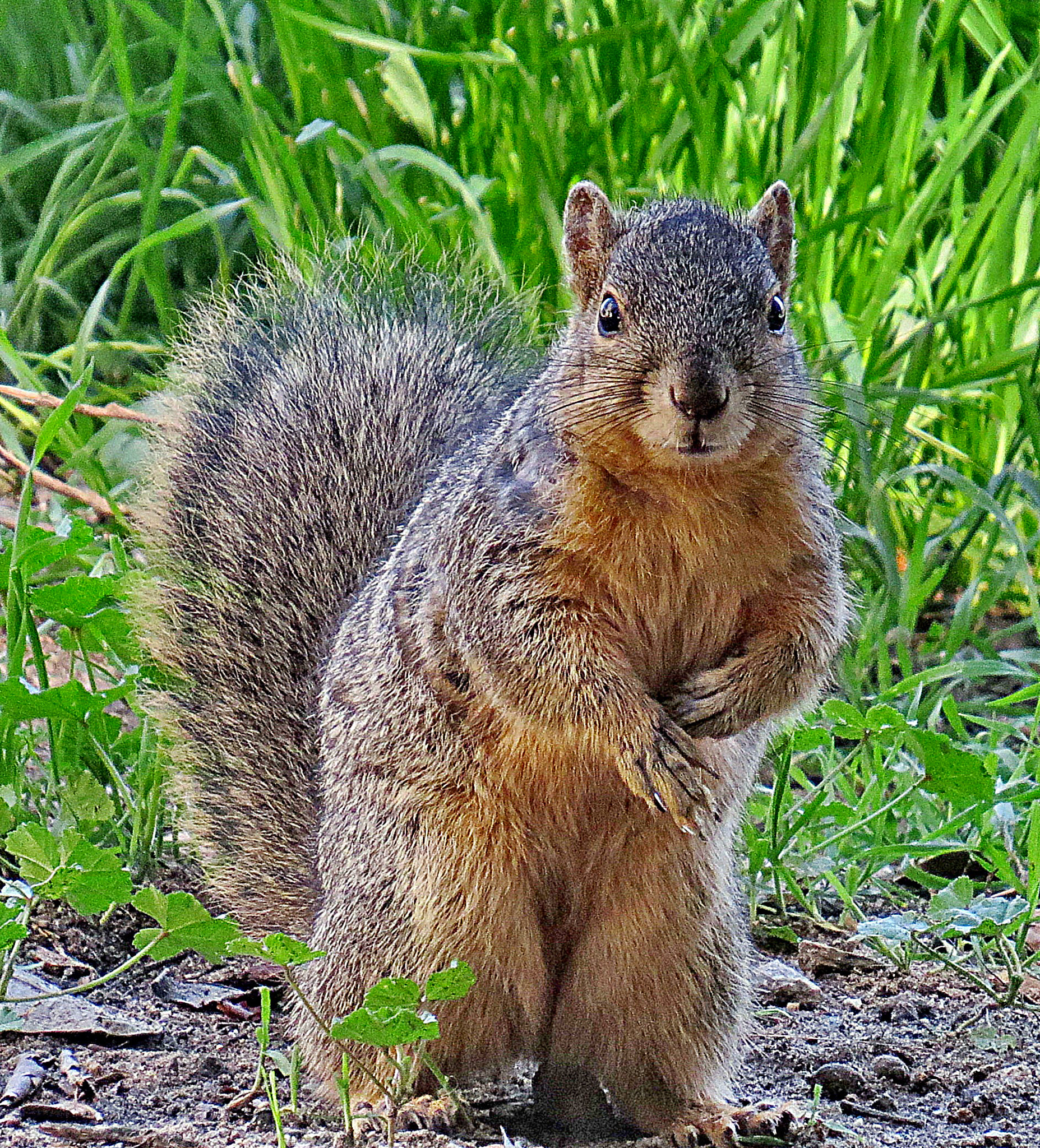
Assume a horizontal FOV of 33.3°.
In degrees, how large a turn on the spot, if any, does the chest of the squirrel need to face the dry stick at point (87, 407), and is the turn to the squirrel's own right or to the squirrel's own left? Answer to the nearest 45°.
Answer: approximately 180°

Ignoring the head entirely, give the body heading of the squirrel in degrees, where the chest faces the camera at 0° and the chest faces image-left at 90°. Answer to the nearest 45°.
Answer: approximately 315°

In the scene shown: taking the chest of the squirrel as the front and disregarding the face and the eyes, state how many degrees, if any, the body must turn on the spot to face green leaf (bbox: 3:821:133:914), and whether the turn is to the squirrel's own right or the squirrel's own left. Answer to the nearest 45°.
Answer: approximately 135° to the squirrel's own right

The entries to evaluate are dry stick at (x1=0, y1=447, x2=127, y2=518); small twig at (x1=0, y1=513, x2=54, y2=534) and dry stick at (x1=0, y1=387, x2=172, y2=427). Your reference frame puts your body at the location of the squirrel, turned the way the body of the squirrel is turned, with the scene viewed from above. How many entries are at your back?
3

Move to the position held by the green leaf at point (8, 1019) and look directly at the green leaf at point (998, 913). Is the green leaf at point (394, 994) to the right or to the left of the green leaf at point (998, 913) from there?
right

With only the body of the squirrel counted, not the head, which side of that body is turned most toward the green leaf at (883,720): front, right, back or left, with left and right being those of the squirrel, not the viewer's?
left

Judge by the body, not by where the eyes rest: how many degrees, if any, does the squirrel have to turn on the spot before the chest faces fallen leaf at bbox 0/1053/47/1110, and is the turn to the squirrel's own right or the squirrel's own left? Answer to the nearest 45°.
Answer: approximately 135° to the squirrel's own right

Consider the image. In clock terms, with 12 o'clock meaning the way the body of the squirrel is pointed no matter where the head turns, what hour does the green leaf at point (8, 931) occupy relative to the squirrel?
The green leaf is roughly at 4 o'clock from the squirrel.

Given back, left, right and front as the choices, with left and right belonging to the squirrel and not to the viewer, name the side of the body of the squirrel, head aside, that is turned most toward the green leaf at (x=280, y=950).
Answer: right

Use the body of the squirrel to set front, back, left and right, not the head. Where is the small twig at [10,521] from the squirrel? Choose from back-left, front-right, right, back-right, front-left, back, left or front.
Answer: back

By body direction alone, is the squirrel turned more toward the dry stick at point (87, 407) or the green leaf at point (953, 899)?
the green leaf

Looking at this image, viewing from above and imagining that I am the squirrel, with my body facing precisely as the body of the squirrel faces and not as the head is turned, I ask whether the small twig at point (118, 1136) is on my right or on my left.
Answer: on my right
